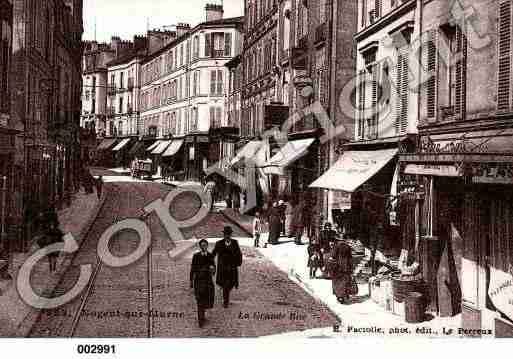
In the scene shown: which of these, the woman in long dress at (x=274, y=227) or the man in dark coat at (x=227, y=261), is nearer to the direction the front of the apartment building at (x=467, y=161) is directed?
the man in dark coat

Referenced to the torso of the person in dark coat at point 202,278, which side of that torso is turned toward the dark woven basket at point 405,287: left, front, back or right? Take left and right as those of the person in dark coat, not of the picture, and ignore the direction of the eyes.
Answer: left

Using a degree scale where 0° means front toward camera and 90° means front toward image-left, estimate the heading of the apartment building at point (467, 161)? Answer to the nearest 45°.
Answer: approximately 45°

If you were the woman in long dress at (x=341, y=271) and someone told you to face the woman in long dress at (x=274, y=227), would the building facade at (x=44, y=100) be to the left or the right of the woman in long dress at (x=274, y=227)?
left

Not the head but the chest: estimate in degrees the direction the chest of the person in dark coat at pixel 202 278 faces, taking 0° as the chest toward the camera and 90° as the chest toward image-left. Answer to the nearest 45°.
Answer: approximately 0°

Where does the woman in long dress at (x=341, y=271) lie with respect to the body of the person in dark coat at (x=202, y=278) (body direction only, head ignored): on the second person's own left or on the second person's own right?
on the second person's own left

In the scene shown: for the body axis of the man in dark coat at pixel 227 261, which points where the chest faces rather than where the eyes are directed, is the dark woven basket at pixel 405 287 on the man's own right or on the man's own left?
on the man's own left

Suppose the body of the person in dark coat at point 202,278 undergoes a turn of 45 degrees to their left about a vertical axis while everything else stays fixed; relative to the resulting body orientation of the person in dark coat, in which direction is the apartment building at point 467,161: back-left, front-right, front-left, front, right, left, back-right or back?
front-left

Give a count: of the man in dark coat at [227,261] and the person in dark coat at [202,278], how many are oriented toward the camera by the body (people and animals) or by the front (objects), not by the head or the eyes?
2
